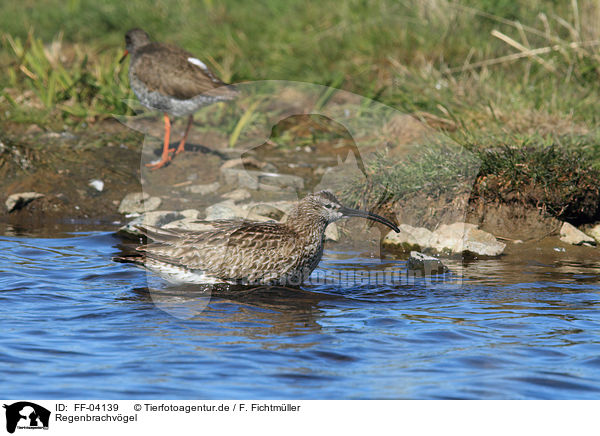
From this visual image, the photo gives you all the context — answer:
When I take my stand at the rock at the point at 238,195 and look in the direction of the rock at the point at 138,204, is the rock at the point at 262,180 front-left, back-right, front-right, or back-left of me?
back-right

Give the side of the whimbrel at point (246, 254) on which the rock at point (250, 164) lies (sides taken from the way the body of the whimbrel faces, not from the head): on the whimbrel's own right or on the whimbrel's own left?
on the whimbrel's own left

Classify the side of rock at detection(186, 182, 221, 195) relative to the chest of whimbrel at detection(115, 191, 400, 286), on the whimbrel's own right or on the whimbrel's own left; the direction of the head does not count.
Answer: on the whimbrel's own left

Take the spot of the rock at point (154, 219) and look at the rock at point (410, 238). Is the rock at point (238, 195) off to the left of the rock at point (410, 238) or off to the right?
left

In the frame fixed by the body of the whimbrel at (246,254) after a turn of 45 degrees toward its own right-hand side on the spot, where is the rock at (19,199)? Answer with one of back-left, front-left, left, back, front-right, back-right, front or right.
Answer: back

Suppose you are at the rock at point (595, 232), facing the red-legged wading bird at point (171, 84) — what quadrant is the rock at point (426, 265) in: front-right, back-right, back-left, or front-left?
front-left

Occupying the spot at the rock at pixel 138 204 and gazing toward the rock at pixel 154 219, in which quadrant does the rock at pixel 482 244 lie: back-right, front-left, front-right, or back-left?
front-left

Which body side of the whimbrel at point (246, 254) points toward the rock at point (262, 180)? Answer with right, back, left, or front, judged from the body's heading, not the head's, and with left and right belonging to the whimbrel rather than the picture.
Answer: left

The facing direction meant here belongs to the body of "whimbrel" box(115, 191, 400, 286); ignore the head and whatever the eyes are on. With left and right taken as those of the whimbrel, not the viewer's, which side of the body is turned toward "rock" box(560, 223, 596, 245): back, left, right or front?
front

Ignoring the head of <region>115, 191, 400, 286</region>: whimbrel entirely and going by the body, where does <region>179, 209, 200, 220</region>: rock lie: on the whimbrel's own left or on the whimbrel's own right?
on the whimbrel's own left

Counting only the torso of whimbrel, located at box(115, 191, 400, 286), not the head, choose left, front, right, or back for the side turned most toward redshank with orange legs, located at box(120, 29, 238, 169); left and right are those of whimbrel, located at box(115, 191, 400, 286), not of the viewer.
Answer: left

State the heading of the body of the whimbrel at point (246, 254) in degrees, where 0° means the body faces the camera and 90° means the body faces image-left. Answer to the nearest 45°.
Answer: approximately 270°

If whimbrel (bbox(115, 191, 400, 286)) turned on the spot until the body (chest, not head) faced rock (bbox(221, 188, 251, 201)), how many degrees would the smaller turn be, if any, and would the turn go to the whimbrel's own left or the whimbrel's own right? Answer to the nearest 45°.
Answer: approximately 90° to the whimbrel's own left

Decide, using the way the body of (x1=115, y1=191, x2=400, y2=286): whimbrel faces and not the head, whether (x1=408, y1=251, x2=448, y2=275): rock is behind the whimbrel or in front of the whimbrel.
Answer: in front

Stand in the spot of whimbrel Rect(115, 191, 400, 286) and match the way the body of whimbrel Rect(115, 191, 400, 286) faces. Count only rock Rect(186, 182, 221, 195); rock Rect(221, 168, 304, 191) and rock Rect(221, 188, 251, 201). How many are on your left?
3

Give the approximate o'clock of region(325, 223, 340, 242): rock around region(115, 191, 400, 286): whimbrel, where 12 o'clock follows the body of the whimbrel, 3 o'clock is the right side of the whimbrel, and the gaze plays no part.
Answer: The rock is roughly at 10 o'clock from the whimbrel.

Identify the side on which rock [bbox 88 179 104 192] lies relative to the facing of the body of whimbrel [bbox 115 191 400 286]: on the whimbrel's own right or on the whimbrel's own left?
on the whimbrel's own left
